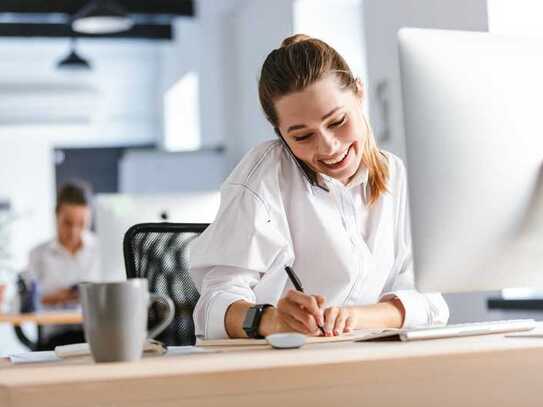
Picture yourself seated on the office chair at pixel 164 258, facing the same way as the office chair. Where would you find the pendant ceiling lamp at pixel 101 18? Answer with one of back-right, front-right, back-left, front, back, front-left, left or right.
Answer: back-left

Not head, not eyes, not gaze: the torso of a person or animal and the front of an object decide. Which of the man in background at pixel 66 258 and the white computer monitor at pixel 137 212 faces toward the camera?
the man in background

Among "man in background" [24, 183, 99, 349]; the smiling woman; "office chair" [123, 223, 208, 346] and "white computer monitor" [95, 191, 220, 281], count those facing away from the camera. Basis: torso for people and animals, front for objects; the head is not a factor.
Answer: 1

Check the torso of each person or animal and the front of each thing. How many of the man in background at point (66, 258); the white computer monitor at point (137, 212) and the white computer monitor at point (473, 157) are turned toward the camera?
1

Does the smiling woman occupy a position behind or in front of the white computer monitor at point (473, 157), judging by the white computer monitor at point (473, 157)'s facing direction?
in front

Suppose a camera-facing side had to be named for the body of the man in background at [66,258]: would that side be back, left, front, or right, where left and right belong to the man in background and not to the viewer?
front

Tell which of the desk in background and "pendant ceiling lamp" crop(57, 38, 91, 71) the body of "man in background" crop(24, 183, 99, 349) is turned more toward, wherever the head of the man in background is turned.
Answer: the desk in background

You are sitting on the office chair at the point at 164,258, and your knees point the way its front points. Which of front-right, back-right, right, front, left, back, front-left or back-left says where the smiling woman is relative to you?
front

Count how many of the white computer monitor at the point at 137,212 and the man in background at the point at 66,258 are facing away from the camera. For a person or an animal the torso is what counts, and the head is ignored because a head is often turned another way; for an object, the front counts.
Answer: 1

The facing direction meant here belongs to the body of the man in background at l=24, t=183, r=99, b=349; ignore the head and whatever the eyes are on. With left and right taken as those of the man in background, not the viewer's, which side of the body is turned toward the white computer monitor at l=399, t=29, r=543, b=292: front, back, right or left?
front

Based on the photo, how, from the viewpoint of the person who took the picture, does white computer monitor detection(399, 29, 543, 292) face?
facing away from the viewer and to the left of the viewer

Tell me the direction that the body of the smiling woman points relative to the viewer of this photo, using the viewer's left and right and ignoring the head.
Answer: facing the viewer and to the right of the viewer

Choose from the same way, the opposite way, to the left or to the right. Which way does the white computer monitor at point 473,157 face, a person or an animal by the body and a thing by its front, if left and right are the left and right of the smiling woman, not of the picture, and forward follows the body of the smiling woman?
the opposite way

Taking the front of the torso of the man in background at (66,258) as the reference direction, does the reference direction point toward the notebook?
yes

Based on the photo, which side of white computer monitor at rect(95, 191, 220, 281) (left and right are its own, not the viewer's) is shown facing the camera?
back
